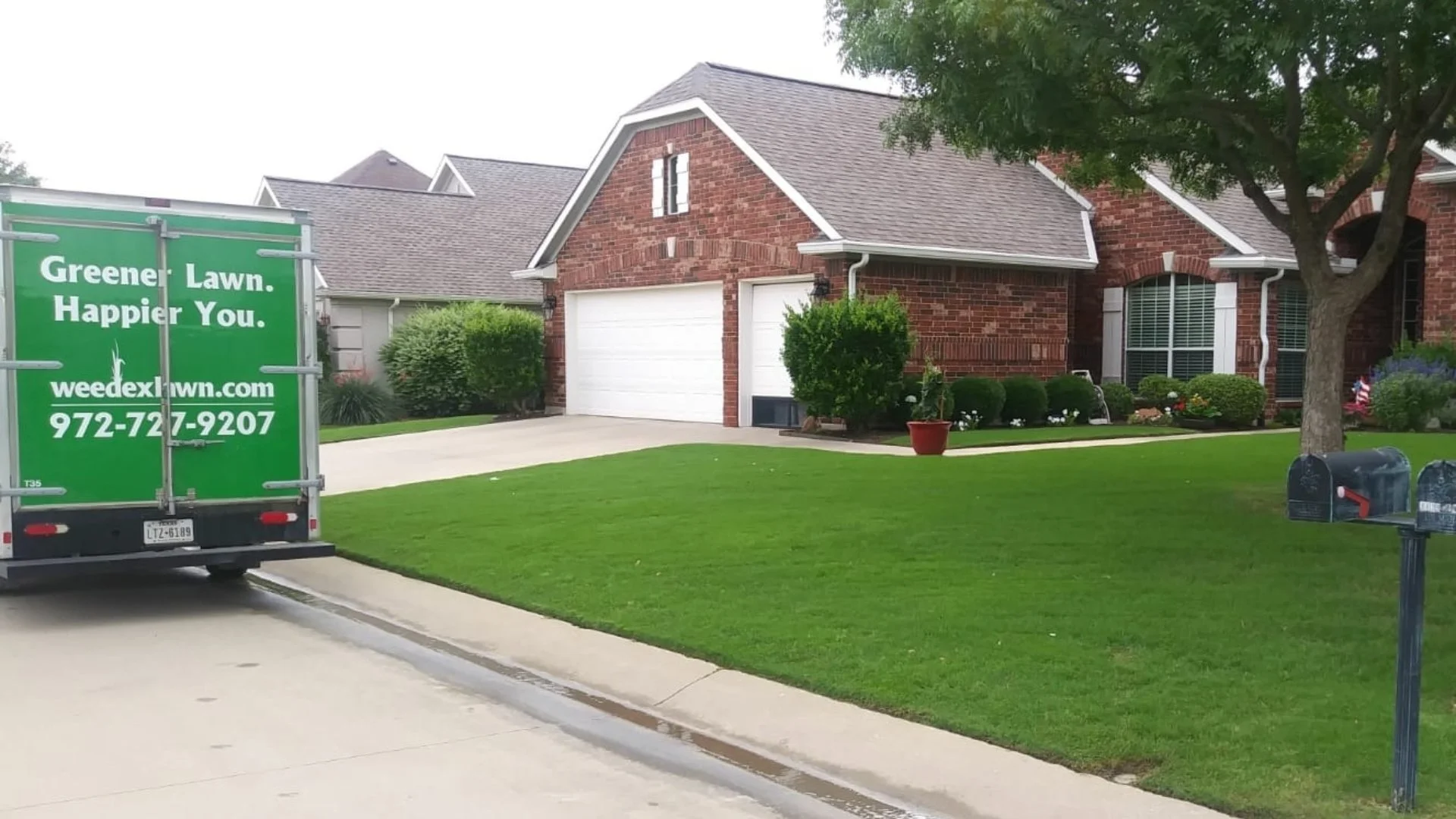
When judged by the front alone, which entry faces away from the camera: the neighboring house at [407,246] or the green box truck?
the green box truck

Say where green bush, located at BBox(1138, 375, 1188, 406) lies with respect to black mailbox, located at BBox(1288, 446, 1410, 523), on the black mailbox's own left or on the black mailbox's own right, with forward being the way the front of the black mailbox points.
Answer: on the black mailbox's own right

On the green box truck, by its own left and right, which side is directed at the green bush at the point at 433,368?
front

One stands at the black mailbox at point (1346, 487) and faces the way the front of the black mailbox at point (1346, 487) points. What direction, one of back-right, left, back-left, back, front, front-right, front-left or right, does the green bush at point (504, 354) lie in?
right

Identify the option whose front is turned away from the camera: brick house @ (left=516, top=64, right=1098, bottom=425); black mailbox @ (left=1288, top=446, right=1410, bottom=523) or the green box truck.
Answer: the green box truck

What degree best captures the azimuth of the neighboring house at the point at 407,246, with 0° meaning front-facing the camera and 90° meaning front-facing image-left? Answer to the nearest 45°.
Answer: approximately 45°

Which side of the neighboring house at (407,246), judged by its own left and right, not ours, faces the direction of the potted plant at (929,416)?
left

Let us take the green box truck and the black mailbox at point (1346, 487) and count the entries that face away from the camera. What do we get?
1

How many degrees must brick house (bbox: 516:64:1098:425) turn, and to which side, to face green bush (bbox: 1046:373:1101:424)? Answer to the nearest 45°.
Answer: approximately 135° to its left

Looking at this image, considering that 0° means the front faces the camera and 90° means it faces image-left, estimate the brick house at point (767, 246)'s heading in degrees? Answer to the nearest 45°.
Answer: approximately 45°

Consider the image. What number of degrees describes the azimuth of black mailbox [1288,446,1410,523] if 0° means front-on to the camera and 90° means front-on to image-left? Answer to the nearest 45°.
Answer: approximately 45°

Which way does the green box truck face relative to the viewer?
away from the camera

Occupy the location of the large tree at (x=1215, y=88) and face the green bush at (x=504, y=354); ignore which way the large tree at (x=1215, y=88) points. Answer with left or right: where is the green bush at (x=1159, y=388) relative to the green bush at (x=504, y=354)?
right
